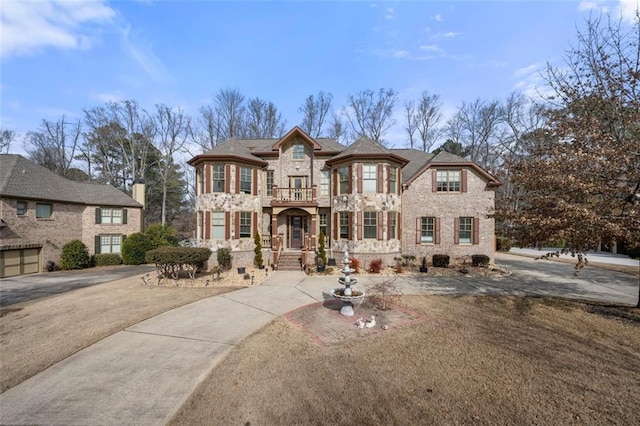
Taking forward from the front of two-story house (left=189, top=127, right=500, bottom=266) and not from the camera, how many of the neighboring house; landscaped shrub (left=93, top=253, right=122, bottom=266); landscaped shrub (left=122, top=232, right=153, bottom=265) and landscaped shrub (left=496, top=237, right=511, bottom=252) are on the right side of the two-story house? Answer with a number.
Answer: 3

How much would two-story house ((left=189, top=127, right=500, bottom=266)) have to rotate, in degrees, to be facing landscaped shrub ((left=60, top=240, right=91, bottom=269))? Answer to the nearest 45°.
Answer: approximately 90° to its right

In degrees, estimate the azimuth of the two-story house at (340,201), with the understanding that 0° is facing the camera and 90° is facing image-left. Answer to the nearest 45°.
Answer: approximately 0°

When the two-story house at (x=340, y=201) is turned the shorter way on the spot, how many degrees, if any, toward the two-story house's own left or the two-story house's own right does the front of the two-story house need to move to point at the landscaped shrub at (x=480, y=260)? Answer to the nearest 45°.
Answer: approximately 90° to the two-story house's own left

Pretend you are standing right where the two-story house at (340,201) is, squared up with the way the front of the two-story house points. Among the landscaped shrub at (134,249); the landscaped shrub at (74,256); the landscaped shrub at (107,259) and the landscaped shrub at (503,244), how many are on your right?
3

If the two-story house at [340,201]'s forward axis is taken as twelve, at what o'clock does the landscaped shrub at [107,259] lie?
The landscaped shrub is roughly at 3 o'clock from the two-story house.

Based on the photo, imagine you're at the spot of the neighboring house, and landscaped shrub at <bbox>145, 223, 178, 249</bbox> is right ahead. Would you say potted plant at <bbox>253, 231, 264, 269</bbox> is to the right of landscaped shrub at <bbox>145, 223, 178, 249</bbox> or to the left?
right

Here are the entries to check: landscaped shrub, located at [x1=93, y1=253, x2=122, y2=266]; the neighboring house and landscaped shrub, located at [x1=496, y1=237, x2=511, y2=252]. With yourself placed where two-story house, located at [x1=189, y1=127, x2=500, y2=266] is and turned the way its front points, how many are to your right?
2

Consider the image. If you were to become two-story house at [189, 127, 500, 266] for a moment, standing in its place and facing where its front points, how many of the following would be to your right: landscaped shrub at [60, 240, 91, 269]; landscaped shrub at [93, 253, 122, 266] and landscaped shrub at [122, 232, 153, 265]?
3

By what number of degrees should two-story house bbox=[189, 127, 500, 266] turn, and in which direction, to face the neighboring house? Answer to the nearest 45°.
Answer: approximately 90° to its right

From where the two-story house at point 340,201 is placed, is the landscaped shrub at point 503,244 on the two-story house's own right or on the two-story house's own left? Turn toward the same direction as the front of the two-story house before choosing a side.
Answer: on the two-story house's own left

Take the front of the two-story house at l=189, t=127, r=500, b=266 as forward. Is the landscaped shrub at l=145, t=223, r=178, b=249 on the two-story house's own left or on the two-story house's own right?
on the two-story house's own right
